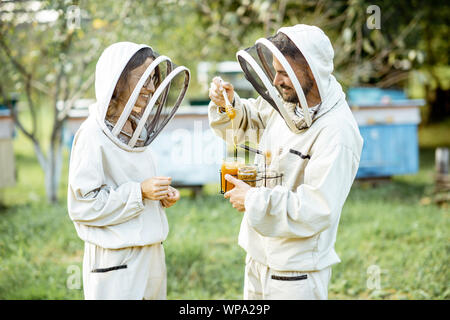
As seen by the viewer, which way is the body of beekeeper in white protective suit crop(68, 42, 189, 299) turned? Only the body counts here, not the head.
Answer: to the viewer's right

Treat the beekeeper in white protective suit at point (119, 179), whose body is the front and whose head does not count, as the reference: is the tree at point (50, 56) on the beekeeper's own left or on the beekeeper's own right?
on the beekeeper's own left

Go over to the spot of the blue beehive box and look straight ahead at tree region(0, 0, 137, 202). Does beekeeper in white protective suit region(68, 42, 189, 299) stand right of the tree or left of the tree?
left

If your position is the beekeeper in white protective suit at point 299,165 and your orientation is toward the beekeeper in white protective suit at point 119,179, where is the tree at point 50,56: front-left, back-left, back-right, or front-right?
front-right

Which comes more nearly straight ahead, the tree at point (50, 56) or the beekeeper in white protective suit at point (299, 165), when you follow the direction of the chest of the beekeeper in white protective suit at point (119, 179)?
the beekeeper in white protective suit

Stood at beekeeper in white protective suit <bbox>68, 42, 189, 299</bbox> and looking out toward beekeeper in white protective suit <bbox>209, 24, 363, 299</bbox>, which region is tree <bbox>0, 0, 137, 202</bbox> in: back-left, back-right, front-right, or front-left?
back-left

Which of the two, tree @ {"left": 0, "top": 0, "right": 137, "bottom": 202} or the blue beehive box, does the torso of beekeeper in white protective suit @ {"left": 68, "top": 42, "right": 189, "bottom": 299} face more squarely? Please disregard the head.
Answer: the blue beehive box

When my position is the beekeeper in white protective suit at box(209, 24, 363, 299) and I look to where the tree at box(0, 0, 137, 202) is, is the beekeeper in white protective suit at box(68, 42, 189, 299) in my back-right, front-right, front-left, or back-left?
front-left

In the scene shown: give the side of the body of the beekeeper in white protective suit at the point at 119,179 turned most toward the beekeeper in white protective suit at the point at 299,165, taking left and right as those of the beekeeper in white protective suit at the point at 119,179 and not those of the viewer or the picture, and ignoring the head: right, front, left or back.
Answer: front

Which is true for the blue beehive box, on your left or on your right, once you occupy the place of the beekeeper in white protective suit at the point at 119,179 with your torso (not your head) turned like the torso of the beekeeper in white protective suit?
on your left
